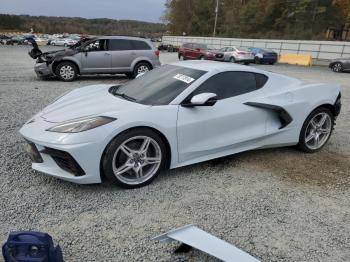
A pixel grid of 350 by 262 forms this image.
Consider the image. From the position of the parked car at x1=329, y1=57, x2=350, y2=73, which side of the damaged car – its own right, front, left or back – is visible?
back

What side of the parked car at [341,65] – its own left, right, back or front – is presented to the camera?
left

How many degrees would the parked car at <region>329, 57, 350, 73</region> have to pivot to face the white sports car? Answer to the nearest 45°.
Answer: approximately 90° to its left

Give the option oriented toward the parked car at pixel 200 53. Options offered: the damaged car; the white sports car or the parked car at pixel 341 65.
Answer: the parked car at pixel 341 65

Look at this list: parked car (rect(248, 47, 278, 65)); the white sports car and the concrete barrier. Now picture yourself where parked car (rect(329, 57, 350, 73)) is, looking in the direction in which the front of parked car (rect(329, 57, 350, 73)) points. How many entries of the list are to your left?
1

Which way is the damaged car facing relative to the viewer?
to the viewer's left

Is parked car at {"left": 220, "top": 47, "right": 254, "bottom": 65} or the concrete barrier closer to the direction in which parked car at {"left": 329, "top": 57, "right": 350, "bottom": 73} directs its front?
the parked car

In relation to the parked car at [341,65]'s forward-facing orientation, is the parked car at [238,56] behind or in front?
in front

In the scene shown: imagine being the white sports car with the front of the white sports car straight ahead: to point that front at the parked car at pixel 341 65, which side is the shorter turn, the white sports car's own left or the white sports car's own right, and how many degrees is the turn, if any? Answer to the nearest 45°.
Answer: approximately 180°

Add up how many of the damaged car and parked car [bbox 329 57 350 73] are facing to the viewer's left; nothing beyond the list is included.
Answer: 2

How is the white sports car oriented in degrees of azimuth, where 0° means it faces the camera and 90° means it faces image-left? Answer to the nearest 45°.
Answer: approximately 45°

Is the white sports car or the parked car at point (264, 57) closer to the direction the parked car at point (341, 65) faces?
the parked car

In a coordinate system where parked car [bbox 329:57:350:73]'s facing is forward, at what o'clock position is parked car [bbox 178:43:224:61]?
parked car [bbox 178:43:224:61] is roughly at 12 o'clock from parked car [bbox 329:57:350:73].

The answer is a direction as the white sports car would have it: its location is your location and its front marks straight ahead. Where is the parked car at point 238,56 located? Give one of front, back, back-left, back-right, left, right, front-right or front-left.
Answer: back-right

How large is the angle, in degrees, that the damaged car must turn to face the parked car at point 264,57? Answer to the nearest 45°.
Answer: approximately 135° to its right

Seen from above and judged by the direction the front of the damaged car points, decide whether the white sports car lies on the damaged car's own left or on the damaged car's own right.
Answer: on the damaged car's own left

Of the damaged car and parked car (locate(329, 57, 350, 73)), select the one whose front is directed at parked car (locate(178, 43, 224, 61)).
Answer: parked car (locate(329, 57, 350, 73))
